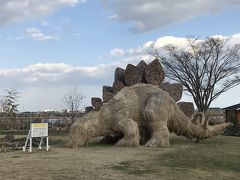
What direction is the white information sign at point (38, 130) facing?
toward the camera

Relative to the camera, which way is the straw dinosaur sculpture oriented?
to the viewer's left

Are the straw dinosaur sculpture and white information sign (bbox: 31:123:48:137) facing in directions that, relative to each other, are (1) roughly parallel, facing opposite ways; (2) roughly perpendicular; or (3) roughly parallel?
roughly perpendicular

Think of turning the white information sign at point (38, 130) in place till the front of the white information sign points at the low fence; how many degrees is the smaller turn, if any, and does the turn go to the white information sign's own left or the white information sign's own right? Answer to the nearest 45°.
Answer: approximately 180°

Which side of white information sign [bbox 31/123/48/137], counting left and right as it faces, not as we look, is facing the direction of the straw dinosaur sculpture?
left

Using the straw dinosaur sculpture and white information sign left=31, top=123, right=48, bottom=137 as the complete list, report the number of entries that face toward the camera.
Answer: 1
